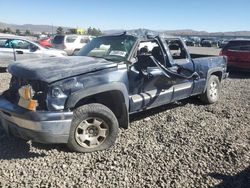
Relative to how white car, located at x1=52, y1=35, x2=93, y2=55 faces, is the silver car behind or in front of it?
behind

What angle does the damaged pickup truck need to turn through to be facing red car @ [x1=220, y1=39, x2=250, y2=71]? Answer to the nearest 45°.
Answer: approximately 180°

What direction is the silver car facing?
to the viewer's right

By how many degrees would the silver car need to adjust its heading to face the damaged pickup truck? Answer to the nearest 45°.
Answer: approximately 90° to its right

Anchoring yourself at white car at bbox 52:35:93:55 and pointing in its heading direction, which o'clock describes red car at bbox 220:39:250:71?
The red car is roughly at 3 o'clock from the white car.

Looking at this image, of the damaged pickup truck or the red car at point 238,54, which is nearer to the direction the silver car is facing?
the red car

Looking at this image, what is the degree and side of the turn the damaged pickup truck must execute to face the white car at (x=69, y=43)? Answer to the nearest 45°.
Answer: approximately 135° to its right
